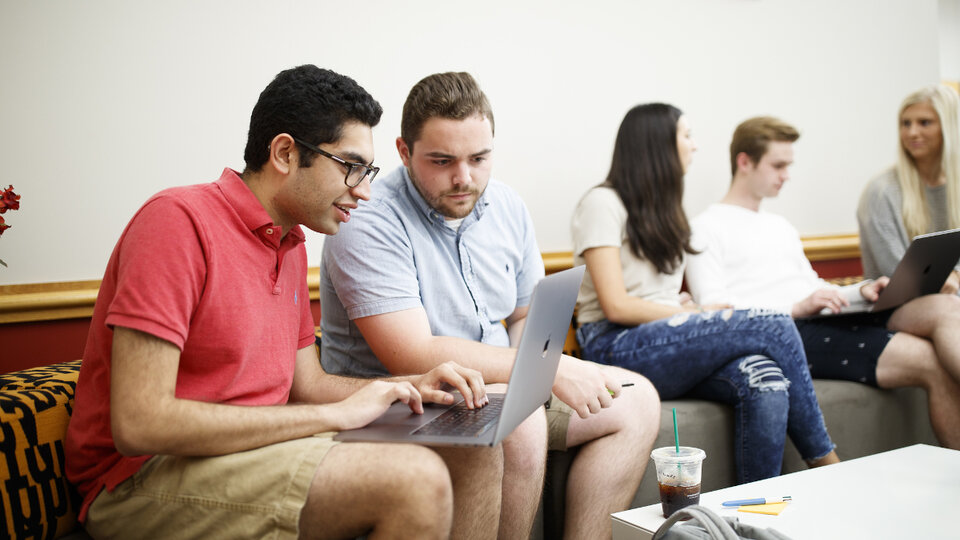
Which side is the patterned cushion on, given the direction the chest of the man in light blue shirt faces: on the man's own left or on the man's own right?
on the man's own right

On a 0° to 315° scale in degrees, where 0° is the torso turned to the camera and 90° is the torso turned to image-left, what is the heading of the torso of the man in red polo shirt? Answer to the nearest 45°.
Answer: approximately 315°

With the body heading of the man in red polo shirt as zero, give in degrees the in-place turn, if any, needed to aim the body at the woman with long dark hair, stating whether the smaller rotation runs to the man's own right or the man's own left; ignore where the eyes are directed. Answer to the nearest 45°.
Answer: approximately 90° to the man's own left

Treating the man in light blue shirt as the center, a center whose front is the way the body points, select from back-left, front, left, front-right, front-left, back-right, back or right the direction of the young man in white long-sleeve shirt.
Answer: left

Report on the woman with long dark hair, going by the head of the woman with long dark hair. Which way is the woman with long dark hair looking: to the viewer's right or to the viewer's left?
to the viewer's right

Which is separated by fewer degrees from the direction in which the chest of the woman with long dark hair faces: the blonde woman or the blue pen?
the blonde woman

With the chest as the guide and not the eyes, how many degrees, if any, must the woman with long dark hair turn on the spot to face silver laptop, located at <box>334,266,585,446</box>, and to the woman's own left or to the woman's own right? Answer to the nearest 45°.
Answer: approximately 90° to the woman's own right

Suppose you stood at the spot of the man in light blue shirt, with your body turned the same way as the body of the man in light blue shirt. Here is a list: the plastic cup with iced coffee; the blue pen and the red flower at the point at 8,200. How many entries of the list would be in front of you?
2

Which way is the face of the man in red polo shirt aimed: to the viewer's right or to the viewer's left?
to the viewer's right

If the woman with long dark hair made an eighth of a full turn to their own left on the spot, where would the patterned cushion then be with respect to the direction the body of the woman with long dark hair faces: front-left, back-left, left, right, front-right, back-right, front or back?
back

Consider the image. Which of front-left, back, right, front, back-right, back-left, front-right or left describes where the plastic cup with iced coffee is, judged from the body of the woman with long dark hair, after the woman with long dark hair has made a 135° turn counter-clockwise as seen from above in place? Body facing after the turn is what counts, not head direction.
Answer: back-left

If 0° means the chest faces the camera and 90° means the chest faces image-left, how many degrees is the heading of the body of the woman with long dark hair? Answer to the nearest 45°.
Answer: approximately 270°

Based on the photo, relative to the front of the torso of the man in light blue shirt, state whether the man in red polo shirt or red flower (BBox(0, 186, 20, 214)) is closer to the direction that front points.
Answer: the man in red polo shirt

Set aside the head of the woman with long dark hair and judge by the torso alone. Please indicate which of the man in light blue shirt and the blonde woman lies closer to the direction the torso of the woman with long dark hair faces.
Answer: the blonde woman

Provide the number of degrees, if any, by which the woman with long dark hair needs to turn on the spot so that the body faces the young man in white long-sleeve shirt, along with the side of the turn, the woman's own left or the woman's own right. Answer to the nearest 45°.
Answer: approximately 45° to the woman's own left
